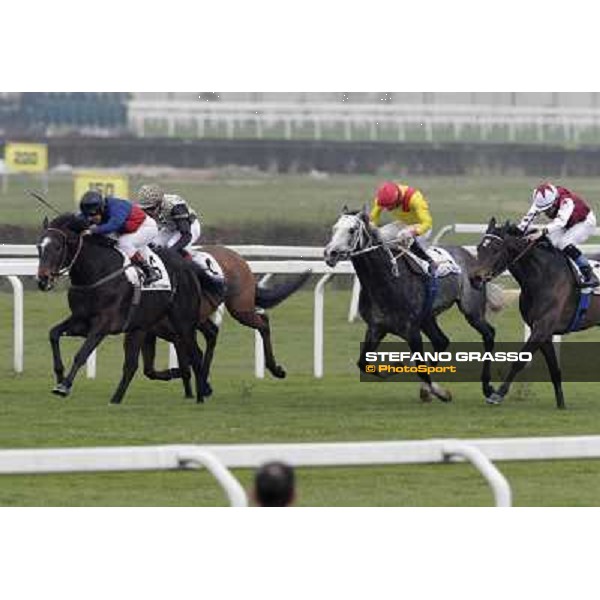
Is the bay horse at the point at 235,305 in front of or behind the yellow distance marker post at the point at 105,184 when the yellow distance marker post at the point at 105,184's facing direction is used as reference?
in front

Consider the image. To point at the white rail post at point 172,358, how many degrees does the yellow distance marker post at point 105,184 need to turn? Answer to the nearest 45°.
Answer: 0° — it already faces it

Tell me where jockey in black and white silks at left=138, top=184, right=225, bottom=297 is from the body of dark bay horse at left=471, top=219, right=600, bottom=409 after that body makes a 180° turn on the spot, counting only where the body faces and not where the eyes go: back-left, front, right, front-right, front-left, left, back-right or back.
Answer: back-left

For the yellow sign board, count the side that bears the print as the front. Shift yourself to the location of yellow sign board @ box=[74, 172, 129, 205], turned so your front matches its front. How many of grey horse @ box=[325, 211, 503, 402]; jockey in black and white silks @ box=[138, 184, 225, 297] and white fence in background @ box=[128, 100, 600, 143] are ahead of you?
2

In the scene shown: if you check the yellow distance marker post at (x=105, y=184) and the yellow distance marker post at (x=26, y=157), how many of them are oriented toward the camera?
2

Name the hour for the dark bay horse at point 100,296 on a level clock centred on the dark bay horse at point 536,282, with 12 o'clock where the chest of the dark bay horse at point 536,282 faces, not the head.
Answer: the dark bay horse at point 100,296 is roughly at 1 o'clock from the dark bay horse at point 536,282.

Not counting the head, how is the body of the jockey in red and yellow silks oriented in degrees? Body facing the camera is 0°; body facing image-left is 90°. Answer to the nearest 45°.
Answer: approximately 45°

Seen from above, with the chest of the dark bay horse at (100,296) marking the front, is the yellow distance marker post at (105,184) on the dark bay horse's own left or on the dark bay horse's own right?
on the dark bay horse's own right

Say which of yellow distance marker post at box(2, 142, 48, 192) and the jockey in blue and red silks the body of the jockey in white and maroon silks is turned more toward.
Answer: the jockey in blue and red silks

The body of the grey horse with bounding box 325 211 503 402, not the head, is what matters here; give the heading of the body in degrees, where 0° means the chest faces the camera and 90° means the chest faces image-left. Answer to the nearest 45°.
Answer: approximately 45°
